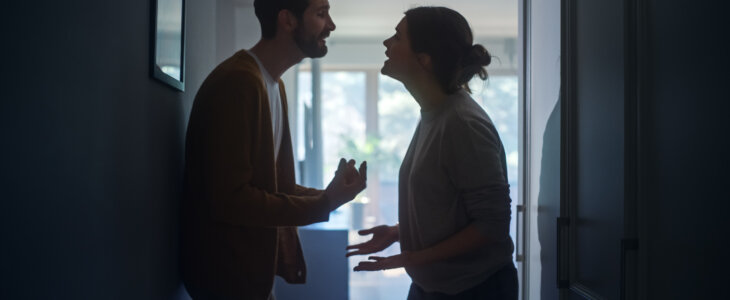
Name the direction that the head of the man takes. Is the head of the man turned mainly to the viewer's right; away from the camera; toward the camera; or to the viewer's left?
to the viewer's right

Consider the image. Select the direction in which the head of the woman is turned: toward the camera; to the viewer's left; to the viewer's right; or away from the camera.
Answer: to the viewer's left

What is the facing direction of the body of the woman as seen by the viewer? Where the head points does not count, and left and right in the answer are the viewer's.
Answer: facing to the left of the viewer

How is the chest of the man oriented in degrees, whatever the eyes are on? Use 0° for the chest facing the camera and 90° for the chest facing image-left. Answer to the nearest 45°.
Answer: approximately 270°

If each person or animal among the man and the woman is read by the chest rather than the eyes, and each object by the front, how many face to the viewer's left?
1

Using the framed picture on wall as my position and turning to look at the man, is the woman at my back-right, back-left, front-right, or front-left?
front-left

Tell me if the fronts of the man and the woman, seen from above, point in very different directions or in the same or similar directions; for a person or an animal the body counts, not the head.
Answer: very different directions

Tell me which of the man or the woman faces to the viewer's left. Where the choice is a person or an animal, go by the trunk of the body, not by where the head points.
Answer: the woman

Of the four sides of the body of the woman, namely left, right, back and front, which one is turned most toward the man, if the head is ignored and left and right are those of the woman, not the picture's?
front

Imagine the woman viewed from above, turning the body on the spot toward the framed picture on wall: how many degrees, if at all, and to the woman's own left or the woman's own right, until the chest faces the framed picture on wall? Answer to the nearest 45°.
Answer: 0° — they already face it
